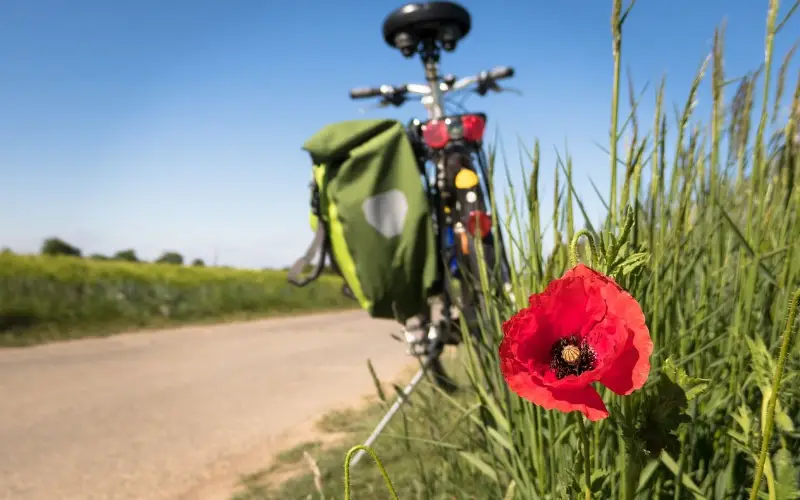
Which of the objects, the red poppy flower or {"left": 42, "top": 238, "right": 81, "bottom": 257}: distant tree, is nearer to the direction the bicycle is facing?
the distant tree

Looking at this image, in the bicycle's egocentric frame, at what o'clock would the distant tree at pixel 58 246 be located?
The distant tree is roughly at 11 o'clock from the bicycle.

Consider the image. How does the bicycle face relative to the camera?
away from the camera

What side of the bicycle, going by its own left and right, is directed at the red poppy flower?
back
